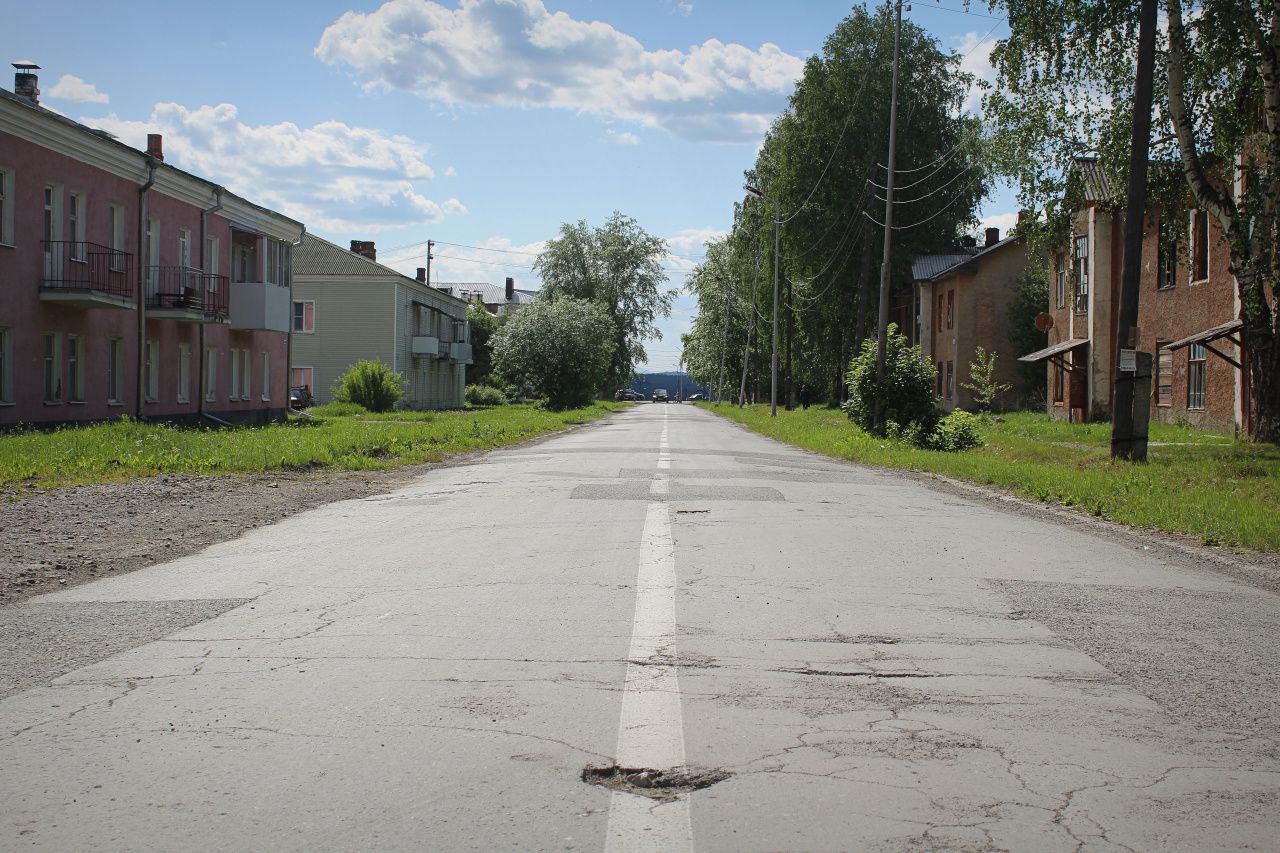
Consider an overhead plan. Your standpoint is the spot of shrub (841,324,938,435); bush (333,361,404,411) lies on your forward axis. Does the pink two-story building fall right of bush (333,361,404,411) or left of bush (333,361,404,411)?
left

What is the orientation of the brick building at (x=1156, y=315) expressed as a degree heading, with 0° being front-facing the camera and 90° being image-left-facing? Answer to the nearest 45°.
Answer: approximately 45°

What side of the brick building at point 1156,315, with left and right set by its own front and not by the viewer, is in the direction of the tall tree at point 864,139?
right

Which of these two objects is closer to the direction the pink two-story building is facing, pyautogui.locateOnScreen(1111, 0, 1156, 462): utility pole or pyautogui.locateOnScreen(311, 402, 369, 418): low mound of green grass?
the utility pole

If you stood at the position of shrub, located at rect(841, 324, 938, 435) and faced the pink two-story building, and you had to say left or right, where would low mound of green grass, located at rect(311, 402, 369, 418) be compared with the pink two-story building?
right

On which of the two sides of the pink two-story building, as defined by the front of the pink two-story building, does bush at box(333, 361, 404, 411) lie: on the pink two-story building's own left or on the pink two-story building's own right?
on the pink two-story building's own left

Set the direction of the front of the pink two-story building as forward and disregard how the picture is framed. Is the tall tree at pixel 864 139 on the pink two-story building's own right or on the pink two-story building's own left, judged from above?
on the pink two-story building's own left

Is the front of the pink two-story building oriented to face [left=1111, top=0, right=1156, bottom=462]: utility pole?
yes

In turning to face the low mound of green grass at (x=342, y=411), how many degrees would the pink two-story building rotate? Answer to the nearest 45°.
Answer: approximately 90° to its left

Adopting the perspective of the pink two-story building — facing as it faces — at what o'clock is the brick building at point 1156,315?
The brick building is roughly at 11 o'clock from the pink two-story building.
